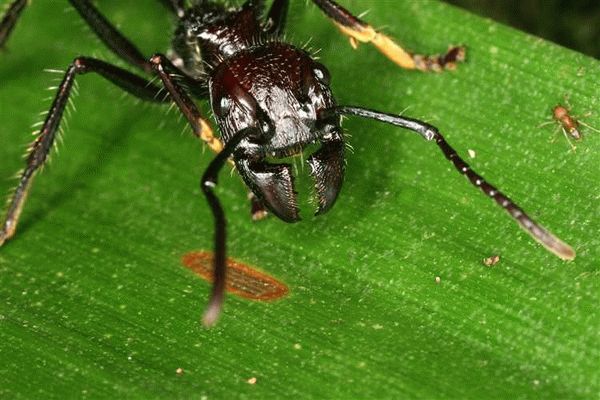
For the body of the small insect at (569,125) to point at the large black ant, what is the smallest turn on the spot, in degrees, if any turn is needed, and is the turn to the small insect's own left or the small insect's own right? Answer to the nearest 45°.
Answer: approximately 45° to the small insect's own left

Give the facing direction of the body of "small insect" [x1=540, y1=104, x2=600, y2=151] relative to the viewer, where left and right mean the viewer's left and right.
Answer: facing away from the viewer and to the left of the viewer
